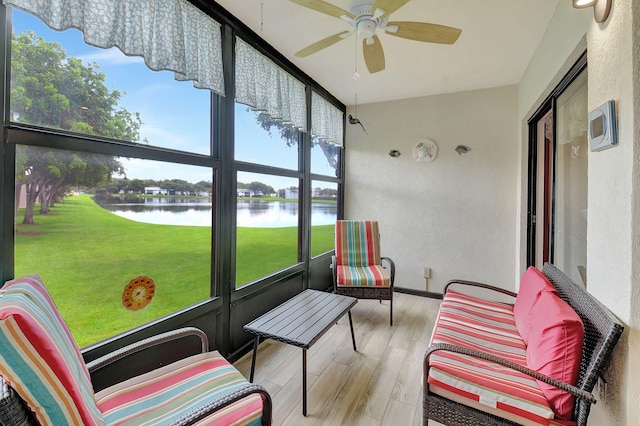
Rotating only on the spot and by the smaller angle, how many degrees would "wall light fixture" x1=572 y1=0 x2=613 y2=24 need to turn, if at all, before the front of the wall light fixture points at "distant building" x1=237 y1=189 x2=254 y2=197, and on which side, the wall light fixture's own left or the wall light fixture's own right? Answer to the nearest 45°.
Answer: approximately 45° to the wall light fixture's own right

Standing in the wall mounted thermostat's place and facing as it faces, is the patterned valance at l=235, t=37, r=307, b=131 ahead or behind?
ahead

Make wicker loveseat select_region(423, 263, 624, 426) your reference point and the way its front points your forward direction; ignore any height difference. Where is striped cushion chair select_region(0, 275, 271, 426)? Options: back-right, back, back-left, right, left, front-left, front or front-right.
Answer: front-left

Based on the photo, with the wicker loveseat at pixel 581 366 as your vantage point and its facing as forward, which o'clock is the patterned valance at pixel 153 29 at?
The patterned valance is roughly at 11 o'clock from the wicker loveseat.

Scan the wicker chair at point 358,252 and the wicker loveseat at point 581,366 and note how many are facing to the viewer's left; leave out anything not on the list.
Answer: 1

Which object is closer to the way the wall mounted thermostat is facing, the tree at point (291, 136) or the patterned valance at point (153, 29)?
the patterned valance

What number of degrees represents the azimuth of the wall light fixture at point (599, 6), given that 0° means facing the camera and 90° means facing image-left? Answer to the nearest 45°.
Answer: approximately 45°

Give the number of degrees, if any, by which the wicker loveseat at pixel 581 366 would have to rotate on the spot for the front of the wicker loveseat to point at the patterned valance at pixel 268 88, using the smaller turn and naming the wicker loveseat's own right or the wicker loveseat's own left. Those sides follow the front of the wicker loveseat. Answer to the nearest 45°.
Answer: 0° — it already faces it

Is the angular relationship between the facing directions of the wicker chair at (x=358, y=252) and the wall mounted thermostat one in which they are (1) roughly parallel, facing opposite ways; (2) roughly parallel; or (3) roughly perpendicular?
roughly perpendicular

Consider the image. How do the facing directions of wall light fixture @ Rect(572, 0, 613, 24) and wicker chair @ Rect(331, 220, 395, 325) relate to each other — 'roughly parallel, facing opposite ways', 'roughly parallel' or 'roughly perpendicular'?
roughly perpendicular

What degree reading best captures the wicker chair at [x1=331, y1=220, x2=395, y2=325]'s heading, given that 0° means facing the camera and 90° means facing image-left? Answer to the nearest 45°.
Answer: approximately 0°

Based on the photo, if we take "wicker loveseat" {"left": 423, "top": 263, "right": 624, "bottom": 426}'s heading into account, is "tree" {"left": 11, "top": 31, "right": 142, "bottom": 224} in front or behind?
in front

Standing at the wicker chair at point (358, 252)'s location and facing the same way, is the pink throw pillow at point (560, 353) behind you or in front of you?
in front

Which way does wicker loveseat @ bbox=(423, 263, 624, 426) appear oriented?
to the viewer's left

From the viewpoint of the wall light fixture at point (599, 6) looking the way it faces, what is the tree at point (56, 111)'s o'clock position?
The tree is roughly at 12 o'clock from the wall light fixture.
